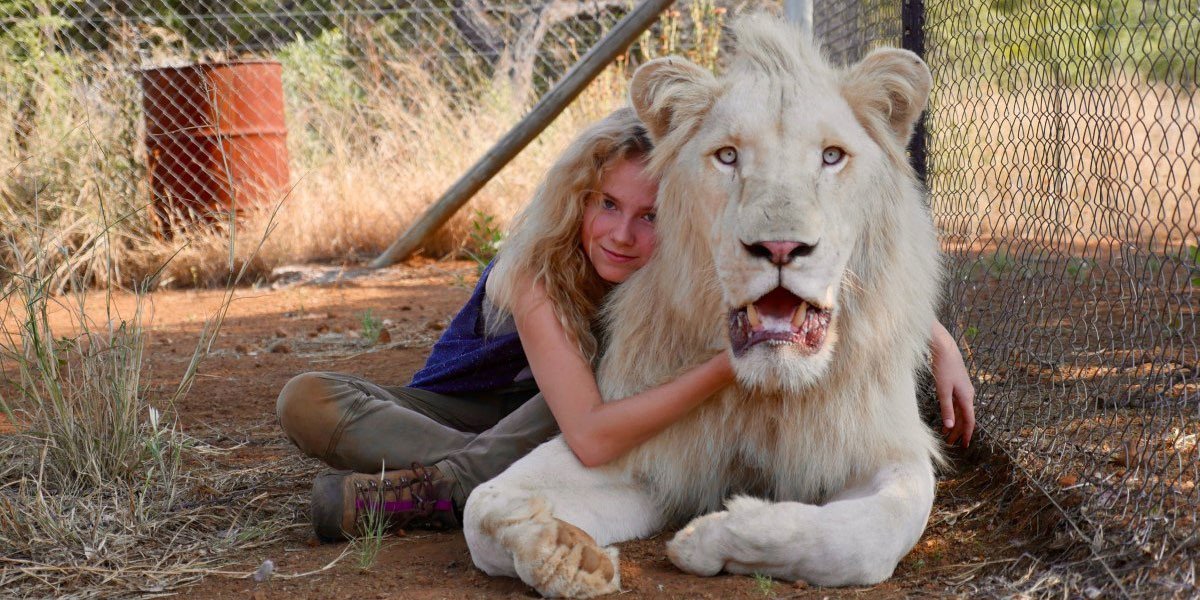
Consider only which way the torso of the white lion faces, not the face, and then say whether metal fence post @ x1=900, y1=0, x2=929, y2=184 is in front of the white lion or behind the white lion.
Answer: behind

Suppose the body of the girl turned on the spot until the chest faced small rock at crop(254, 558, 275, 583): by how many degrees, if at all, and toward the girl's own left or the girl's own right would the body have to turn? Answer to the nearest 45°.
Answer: approximately 90° to the girl's own right

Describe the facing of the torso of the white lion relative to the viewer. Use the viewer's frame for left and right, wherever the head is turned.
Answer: facing the viewer

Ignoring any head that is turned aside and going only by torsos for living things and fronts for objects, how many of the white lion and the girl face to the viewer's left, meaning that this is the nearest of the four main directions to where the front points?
0

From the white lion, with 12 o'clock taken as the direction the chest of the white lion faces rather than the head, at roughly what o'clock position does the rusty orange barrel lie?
The rusty orange barrel is roughly at 5 o'clock from the white lion.

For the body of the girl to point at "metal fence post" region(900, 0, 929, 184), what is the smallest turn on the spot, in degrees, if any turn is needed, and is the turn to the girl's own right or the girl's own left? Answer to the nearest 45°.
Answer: approximately 90° to the girl's own left

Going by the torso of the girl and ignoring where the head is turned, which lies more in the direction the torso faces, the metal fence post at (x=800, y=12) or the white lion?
the white lion

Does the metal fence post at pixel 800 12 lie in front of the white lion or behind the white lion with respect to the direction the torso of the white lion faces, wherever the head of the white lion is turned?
behind

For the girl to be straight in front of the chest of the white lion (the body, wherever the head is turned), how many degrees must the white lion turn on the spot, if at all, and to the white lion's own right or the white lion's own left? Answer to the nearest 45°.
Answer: approximately 135° to the white lion's own right

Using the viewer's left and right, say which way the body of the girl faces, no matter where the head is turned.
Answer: facing the viewer and to the right of the viewer

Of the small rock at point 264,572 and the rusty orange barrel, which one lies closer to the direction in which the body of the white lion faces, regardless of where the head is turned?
the small rock
